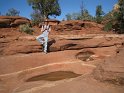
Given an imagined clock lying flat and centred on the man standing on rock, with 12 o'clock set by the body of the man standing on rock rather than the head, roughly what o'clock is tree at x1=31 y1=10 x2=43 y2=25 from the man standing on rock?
The tree is roughly at 6 o'clock from the man standing on rock.

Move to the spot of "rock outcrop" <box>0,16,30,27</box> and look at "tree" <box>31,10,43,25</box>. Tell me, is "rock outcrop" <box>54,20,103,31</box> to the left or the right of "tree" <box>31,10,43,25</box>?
right

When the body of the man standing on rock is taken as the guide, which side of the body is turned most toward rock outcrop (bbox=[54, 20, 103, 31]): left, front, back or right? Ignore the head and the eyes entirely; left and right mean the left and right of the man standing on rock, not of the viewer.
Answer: back

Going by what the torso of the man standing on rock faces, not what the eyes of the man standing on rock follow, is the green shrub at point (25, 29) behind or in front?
behind

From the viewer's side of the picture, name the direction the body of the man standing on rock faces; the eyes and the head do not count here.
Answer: toward the camera

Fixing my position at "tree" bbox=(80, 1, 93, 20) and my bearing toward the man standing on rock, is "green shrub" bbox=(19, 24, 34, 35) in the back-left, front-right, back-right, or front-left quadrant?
front-right

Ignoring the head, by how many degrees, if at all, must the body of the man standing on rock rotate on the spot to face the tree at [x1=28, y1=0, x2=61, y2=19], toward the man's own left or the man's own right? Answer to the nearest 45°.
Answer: approximately 180°

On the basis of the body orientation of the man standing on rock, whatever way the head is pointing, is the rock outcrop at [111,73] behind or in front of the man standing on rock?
in front
